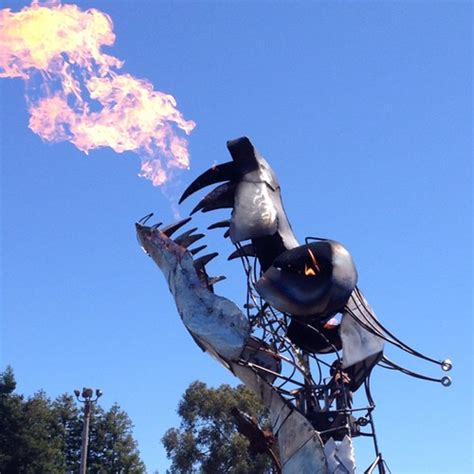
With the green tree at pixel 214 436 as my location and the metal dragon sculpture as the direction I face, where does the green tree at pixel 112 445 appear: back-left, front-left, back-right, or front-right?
back-right

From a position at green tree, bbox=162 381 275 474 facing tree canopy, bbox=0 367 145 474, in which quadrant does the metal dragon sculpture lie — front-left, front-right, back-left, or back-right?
back-left

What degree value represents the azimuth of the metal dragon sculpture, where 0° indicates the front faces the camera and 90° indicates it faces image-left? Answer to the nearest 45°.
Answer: approximately 90°

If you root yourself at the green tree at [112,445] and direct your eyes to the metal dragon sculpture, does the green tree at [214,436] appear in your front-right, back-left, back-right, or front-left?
front-left

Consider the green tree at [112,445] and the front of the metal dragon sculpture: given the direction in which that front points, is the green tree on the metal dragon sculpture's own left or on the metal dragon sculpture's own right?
on the metal dragon sculpture's own right

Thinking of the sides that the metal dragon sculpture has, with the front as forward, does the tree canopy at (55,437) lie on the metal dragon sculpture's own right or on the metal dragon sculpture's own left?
on the metal dragon sculpture's own right

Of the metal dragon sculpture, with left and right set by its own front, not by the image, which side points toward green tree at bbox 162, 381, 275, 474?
right
